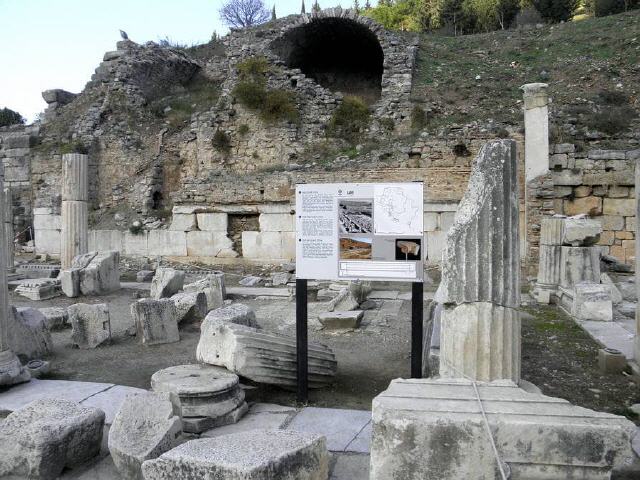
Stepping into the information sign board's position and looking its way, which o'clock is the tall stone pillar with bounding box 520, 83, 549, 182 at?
The tall stone pillar is roughly at 7 o'clock from the information sign board.

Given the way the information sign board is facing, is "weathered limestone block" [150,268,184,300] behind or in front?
behind

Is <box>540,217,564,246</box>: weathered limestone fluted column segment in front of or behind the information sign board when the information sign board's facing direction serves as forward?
behind

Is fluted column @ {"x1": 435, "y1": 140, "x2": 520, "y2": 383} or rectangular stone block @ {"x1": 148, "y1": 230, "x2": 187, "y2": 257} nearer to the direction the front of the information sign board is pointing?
the fluted column

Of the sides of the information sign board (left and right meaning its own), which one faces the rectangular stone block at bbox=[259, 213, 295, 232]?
back

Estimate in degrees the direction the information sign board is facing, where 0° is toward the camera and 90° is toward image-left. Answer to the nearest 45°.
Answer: approximately 0°

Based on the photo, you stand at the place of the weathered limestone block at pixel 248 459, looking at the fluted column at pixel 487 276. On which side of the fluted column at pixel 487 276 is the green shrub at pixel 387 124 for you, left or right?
left

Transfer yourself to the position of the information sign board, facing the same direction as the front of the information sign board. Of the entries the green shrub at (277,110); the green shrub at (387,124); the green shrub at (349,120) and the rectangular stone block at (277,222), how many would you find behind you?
4

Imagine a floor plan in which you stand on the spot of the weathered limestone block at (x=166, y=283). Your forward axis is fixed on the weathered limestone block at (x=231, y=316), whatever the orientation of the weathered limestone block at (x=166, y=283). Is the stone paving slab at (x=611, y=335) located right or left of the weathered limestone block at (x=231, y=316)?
left

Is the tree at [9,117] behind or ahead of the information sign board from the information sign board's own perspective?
behind

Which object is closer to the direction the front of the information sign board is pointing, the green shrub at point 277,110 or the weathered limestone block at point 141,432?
the weathered limestone block

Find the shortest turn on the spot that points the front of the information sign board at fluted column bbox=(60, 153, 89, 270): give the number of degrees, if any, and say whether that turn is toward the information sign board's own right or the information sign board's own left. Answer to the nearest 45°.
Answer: approximately 135° to the information sign board's own right

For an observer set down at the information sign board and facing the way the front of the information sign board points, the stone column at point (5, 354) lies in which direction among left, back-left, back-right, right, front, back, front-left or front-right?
right

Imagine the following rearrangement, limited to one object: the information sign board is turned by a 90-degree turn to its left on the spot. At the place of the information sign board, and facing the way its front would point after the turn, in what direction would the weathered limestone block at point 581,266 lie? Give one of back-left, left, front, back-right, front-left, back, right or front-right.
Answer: front-left

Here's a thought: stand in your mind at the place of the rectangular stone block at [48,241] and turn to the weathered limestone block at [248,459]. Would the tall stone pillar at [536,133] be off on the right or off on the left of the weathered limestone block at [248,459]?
left
